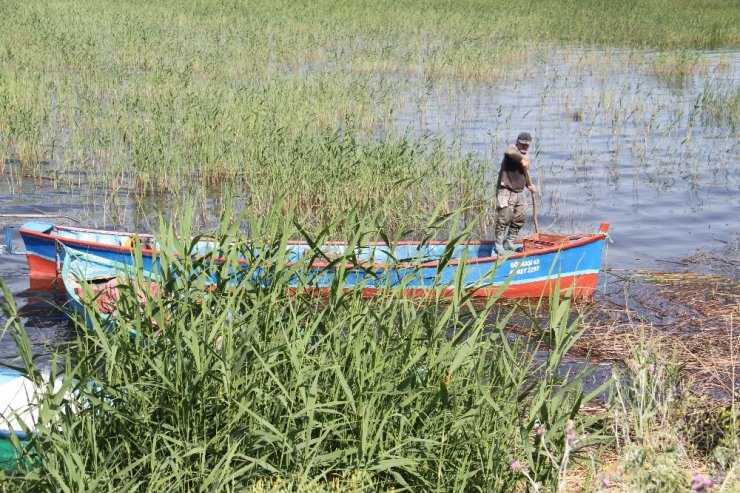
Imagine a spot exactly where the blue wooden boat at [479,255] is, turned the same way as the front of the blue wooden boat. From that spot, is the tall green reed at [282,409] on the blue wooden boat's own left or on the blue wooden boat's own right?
on the blue wooden boat's own right

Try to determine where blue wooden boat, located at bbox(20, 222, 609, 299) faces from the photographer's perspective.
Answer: facing to the right of the viewer

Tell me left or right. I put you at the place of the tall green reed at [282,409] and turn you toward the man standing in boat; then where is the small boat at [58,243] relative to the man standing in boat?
left
